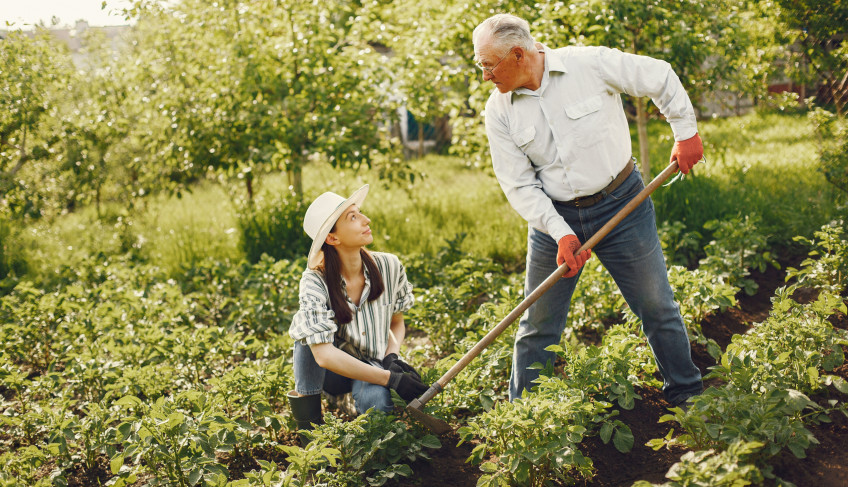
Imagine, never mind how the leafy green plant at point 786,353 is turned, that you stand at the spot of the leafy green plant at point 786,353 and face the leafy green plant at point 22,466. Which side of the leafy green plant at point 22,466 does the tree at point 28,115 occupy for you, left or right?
right

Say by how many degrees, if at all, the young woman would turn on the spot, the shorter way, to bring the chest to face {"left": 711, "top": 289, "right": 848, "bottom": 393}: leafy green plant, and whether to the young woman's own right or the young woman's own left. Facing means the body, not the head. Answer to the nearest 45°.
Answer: approximately 45° to the young woman's own left

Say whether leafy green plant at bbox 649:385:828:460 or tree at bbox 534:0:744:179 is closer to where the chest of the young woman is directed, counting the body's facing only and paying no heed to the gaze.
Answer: the leafy green plant

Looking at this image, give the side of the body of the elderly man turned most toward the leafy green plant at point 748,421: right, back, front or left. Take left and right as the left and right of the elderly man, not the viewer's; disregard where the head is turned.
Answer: left

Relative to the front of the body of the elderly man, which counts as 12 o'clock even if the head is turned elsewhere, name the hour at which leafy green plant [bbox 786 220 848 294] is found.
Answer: The leafy green plant is roughly at 6 o'clock from the elderly man.

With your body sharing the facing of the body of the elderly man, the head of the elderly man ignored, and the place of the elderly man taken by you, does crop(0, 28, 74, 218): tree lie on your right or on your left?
on your right

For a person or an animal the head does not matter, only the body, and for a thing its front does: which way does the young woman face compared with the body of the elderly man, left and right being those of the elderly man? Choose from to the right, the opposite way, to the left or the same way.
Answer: to the left

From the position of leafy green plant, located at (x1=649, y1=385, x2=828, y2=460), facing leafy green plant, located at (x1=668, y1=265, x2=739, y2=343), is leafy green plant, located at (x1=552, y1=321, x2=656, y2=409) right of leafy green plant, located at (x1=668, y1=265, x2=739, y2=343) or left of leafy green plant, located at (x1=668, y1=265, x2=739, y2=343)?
left

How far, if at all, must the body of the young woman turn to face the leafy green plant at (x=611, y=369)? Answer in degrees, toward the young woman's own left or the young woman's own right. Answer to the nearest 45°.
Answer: approximately 45° to the young woman's own left

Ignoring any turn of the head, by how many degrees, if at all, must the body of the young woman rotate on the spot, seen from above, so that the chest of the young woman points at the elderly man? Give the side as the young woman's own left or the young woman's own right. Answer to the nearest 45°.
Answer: approximately 45° to the young woman's own left

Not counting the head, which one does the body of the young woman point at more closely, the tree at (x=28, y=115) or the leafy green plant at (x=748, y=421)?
the leafy green plant

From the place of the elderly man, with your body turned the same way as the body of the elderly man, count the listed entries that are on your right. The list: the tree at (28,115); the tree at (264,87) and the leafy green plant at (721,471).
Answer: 2
